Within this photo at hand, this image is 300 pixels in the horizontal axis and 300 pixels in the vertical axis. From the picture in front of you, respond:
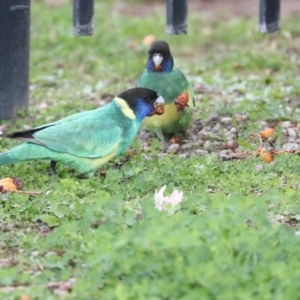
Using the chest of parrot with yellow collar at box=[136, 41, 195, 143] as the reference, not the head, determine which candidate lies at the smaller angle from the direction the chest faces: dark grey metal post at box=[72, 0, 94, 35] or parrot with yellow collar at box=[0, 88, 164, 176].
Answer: the parrot with yellow collar

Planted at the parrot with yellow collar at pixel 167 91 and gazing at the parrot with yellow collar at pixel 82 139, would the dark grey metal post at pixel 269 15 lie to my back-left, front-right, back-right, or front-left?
back-left

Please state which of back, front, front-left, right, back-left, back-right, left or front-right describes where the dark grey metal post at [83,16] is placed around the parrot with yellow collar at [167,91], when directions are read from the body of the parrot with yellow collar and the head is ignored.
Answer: back-right

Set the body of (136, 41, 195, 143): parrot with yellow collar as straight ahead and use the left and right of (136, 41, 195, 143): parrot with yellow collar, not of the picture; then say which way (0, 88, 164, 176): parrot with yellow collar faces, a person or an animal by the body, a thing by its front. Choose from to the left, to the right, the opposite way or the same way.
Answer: to the left

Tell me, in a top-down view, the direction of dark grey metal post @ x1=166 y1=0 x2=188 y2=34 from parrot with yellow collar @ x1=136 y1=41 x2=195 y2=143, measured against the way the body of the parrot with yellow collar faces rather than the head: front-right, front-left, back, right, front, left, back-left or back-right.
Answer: back

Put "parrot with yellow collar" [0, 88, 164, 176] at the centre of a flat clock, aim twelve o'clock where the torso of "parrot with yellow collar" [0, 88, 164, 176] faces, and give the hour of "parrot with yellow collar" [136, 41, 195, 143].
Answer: "parrot with yellow collar" [136, 41, 195, 143] is roughly at 10 o'clock from "parrot with yellow collar" [0, 88, 164, 176].

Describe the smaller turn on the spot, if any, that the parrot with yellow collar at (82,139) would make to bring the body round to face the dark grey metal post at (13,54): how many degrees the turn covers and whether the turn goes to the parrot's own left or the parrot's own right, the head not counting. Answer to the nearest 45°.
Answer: approximately 90° to the parrot's own left

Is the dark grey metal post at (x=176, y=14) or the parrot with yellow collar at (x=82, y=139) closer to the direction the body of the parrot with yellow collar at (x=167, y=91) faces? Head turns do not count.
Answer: the parrot with yellow collar

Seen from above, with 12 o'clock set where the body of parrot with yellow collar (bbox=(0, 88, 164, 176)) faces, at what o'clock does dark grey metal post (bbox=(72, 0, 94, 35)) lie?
The dark grey metal post is roughly at 9 o'clock from the parrot with yellow collar.

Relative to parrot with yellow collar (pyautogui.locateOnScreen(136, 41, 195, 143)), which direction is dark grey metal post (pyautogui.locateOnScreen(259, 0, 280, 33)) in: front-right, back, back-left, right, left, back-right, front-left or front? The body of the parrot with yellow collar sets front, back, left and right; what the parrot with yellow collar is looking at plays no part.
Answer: back-left

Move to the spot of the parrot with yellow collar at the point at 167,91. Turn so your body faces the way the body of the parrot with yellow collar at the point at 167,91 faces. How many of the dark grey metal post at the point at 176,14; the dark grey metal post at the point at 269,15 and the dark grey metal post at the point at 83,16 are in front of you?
0

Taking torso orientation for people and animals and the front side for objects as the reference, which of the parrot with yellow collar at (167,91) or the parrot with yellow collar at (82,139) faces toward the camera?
the parrot with yellow collar at (167,91)

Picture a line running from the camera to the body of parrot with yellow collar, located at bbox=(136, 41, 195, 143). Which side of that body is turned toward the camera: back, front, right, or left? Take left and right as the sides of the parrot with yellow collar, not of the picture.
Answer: front

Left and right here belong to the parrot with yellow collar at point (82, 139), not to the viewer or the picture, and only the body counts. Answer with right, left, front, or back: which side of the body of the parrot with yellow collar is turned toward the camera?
right

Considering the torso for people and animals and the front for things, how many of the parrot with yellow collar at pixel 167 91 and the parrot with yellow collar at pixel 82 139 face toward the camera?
1
